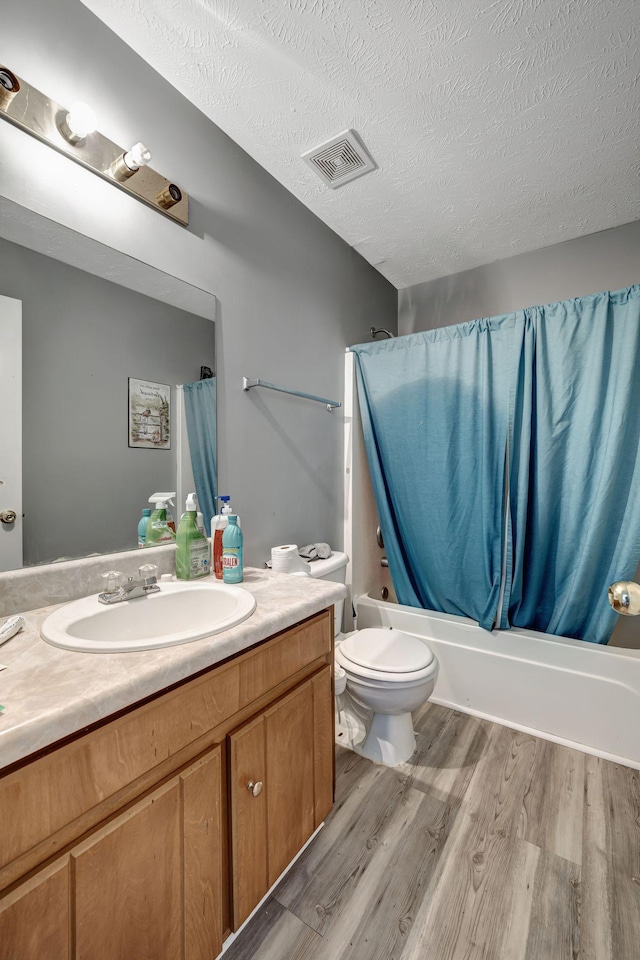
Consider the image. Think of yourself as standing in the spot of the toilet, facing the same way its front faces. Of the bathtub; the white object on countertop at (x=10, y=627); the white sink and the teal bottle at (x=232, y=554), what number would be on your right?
3

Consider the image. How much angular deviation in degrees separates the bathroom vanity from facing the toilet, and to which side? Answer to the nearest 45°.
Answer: approximately 90° to its left

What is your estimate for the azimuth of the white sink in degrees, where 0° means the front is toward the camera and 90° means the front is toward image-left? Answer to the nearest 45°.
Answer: approximately 315°

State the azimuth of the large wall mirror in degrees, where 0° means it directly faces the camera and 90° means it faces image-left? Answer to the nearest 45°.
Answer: approximately 315°

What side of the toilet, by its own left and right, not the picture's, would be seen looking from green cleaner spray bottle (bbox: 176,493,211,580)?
right
